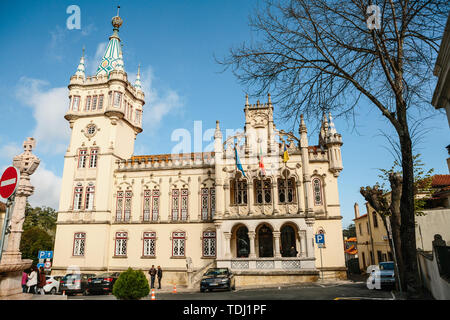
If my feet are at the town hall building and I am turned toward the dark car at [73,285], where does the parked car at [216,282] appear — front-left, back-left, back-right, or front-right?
front-left

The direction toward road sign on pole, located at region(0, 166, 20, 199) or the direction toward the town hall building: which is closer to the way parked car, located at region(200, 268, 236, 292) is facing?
the road sign on pole

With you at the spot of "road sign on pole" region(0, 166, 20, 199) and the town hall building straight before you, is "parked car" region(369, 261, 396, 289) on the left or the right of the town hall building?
right

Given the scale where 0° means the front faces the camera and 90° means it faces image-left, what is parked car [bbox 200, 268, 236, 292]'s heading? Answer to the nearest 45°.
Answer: approximately 45°

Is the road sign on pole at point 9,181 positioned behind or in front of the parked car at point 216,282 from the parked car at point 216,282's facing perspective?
in front

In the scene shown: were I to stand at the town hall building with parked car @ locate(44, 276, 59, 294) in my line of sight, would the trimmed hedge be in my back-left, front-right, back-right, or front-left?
front-left

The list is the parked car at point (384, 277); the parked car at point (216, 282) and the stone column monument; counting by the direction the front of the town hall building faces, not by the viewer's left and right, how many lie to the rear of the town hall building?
0

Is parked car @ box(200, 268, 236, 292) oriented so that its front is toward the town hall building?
no

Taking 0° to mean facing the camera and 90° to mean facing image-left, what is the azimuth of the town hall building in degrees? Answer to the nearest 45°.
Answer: approximately 0°

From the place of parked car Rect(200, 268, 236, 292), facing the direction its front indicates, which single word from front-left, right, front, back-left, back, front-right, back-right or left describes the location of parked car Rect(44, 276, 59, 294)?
front-right

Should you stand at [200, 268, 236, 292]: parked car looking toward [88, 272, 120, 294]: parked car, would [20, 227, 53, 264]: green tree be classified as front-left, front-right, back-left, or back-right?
front-right

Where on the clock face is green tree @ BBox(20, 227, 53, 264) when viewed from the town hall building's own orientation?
The green tree is roughly at 4 o'clock from the town hall building.

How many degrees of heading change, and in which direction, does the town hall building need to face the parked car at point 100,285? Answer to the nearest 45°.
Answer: approximately 45° to its right

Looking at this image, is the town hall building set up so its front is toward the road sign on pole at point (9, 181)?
yes

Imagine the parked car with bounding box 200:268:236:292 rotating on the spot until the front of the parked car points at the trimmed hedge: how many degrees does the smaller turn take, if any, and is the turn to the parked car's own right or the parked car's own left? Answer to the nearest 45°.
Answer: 0° — it already faces it

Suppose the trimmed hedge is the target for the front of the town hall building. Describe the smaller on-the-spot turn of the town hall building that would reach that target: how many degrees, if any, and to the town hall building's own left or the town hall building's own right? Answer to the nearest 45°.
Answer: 0° — it already faces it

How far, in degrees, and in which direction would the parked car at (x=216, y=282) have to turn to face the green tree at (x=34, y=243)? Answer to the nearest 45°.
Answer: approximately 90° to its right

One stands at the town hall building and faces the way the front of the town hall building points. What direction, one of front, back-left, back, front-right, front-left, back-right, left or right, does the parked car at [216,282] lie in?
front

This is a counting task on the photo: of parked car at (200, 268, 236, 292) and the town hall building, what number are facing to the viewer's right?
0

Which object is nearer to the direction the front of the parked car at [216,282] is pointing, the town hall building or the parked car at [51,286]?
the parked car
